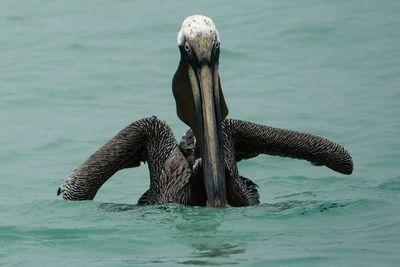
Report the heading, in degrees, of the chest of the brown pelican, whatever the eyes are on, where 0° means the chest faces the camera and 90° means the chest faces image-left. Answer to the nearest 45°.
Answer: approximately 0°
